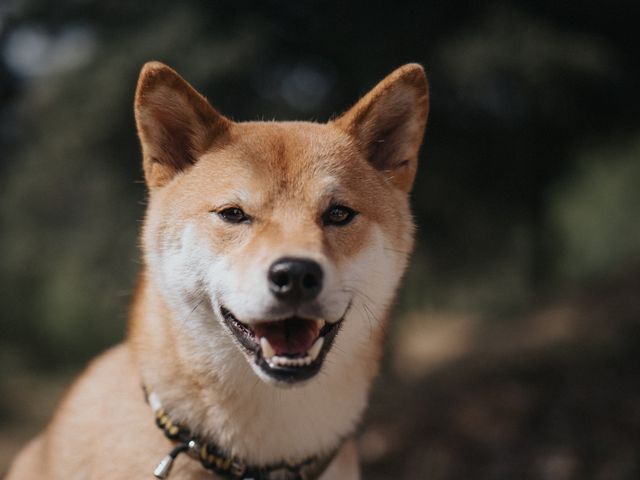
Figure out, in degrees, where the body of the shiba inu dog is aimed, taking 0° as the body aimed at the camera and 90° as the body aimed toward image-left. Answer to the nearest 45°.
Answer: approximately 315°
